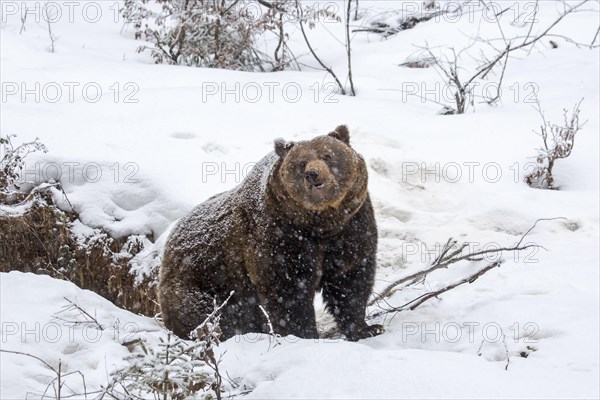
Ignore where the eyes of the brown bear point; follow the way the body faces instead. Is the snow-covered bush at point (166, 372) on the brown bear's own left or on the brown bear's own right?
on the brown bear's own right

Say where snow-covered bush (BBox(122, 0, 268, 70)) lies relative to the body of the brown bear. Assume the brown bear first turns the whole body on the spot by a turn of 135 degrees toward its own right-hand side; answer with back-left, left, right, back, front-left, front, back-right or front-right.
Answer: right

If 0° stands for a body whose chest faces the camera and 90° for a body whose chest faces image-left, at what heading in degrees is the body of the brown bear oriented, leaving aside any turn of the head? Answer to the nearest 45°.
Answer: approximately 315°

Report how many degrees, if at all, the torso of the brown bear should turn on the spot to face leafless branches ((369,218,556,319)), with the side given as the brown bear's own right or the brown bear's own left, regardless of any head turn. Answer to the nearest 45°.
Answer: approximately 90° to the brown bear's own left

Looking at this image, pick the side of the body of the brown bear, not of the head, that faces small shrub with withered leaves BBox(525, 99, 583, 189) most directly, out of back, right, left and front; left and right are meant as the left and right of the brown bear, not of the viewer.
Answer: left

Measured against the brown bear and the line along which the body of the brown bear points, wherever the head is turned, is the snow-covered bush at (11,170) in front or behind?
behind
